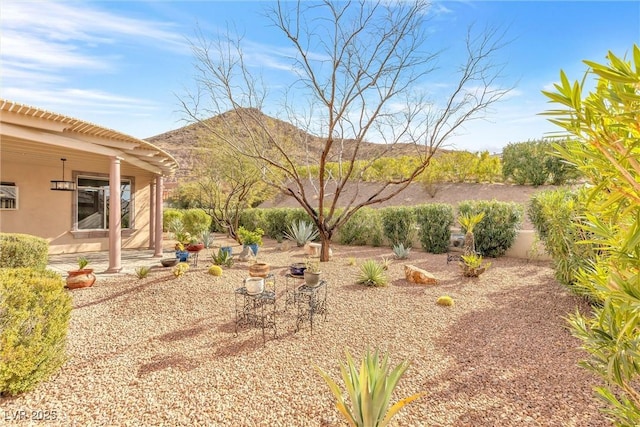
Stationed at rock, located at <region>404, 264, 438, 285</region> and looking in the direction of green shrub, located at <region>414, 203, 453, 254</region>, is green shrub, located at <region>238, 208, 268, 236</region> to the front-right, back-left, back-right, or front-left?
front-left

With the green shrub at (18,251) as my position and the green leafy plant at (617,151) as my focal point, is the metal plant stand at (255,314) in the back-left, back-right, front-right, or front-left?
front-left

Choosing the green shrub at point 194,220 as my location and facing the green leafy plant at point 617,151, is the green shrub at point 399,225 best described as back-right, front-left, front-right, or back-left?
front-left
